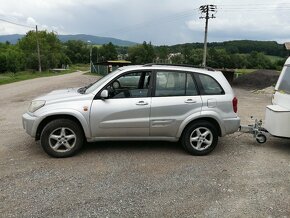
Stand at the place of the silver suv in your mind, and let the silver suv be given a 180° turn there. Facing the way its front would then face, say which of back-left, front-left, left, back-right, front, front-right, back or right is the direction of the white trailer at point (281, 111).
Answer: front

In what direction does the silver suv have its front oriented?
to the viewer's left
